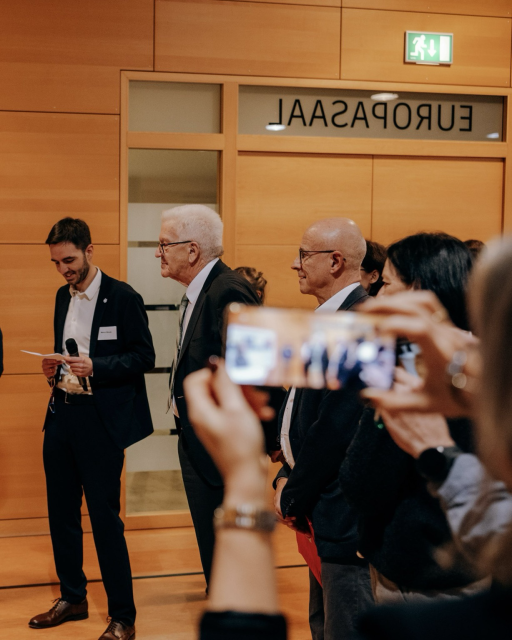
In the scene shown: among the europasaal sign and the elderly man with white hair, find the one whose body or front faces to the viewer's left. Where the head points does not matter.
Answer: the elderly man with white hair

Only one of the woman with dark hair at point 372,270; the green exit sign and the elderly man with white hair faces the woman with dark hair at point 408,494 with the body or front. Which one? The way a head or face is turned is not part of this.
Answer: the green exit sign

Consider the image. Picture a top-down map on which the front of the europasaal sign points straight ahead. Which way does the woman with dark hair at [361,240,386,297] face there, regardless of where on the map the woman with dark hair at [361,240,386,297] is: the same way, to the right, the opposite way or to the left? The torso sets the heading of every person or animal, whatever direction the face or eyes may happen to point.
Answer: to the left

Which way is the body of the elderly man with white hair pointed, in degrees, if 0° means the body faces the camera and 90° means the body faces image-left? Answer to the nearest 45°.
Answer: approximately 90°

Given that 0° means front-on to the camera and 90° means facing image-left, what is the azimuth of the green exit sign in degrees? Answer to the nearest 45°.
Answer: approximately 0°

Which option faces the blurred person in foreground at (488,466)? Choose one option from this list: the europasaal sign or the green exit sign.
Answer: the green exit sign

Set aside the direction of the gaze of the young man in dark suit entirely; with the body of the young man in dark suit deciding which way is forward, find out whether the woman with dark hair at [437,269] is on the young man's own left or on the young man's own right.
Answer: on the young man's own left

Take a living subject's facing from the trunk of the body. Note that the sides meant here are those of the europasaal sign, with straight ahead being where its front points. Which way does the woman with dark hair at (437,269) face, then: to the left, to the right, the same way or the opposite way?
to the left

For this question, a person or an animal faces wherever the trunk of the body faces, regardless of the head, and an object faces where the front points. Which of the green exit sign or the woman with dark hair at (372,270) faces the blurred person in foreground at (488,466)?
the green exit sign

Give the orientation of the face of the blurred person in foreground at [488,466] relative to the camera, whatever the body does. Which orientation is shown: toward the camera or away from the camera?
away from the camera

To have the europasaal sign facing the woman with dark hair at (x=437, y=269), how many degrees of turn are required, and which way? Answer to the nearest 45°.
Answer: approximately 180°

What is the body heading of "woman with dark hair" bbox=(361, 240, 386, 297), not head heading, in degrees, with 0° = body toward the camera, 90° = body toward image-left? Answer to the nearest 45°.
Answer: approximately 90°
